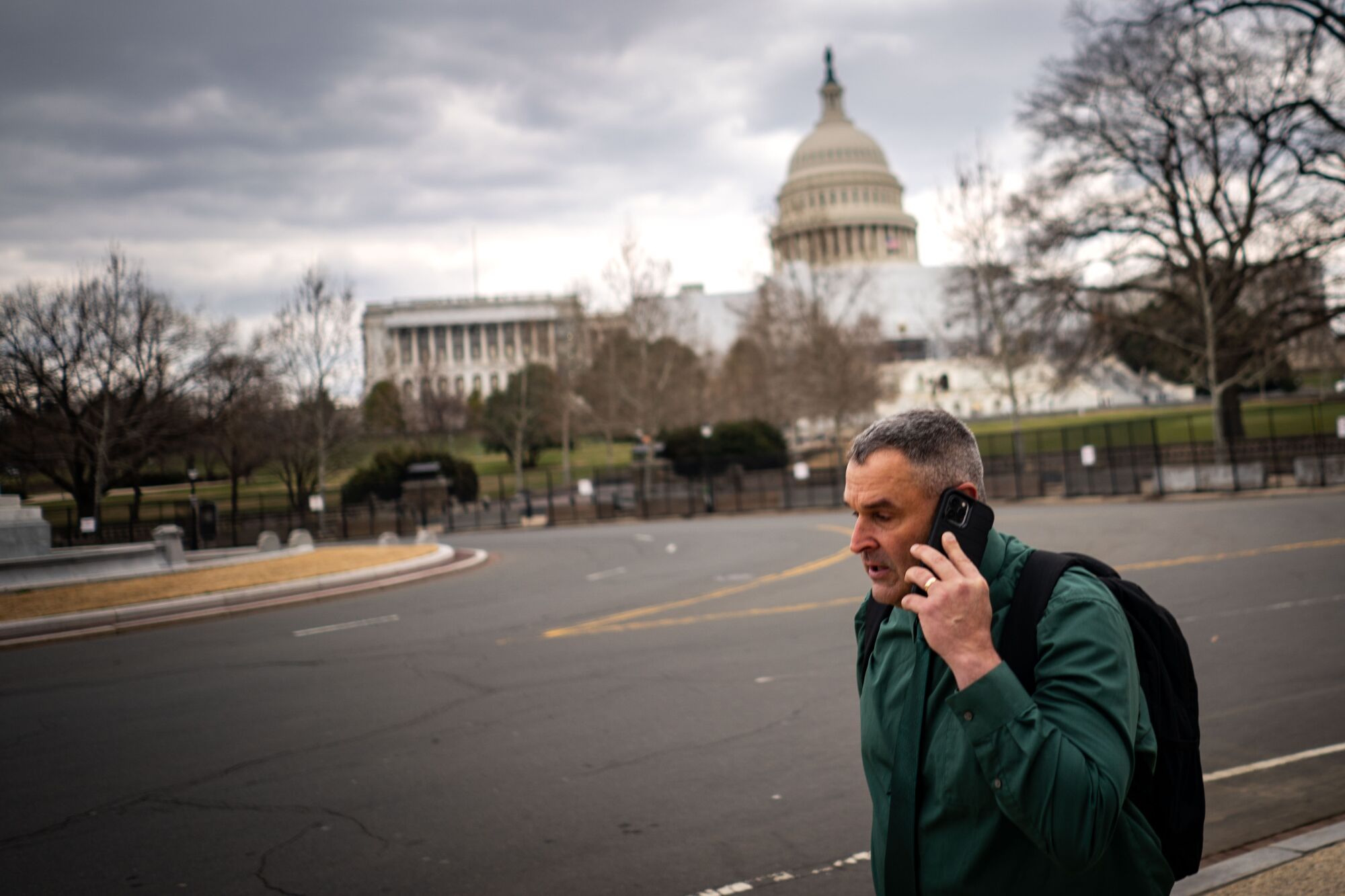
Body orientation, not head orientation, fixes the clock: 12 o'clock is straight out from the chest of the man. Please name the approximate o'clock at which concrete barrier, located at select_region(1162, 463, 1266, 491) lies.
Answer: The concrete barrier is roughly at 5 o'clock from the man.

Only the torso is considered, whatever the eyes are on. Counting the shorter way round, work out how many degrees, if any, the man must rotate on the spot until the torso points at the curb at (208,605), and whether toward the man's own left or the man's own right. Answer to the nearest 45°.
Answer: approximately 90° to the man's own right

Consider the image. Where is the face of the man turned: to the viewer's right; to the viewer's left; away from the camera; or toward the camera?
to the viewer's left

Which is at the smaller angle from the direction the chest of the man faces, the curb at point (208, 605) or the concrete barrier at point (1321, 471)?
the curb

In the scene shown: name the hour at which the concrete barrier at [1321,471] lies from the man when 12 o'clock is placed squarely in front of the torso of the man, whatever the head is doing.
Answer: The concrete barrier is roughly at 5 o'clock from the man.

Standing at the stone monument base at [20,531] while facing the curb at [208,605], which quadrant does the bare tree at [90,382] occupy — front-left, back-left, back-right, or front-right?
back-left

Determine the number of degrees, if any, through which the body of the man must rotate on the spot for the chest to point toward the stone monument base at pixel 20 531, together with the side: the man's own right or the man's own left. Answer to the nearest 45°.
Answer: approximately 90° to the man's own right

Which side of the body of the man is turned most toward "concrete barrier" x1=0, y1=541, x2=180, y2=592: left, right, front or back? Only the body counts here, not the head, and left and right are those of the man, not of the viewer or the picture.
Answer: right

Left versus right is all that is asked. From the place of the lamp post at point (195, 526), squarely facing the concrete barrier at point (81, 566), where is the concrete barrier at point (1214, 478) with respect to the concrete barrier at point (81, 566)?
left

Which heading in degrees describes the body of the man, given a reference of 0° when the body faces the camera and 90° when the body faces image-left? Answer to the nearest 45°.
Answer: approximately 45°
